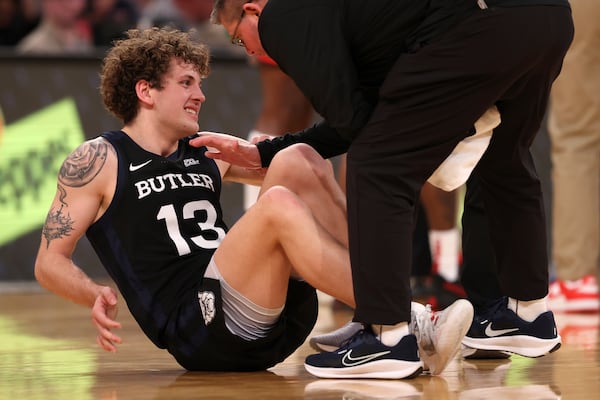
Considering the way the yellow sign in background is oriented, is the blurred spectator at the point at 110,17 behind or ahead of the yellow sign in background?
behind

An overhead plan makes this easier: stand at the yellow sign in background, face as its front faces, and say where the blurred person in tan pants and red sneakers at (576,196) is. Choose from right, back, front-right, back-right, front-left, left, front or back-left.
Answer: front-left

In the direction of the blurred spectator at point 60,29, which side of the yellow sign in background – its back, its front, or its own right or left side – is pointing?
back

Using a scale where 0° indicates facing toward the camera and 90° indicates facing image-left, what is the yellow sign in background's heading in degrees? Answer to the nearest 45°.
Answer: approximately 0°

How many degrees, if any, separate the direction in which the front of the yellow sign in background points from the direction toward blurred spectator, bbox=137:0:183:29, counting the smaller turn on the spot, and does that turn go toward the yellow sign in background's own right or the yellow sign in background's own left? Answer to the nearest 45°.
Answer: approximately 135° to the yellow sign in background's own left

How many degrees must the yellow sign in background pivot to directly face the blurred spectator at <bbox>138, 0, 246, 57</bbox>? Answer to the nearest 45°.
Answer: approximately 135° to its left

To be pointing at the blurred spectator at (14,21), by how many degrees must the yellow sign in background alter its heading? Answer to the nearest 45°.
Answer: approximately 180°
